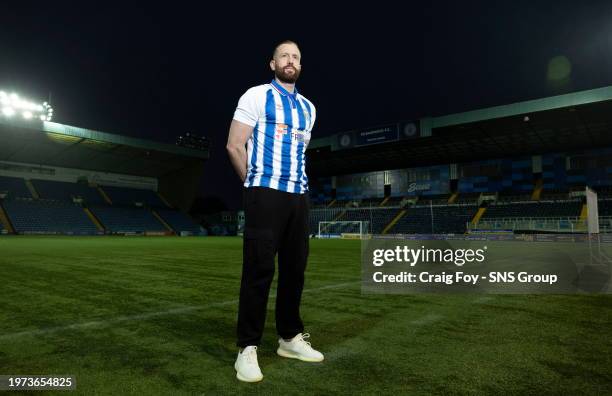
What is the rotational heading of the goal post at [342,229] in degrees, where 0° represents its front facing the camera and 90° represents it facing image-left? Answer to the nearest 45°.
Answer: approximately 0°

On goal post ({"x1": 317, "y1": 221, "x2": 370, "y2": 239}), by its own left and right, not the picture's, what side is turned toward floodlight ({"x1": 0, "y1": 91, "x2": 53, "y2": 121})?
right

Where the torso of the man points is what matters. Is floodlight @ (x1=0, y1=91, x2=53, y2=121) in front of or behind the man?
behind

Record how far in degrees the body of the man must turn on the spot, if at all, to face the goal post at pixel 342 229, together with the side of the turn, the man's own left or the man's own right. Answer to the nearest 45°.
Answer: approximately 135° to the man's own left

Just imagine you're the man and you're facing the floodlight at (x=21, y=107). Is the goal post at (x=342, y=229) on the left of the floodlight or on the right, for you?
right

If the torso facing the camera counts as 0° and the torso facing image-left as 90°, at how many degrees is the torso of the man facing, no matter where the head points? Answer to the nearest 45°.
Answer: approximately 315°

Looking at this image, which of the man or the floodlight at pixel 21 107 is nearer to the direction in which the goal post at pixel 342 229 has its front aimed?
the man
